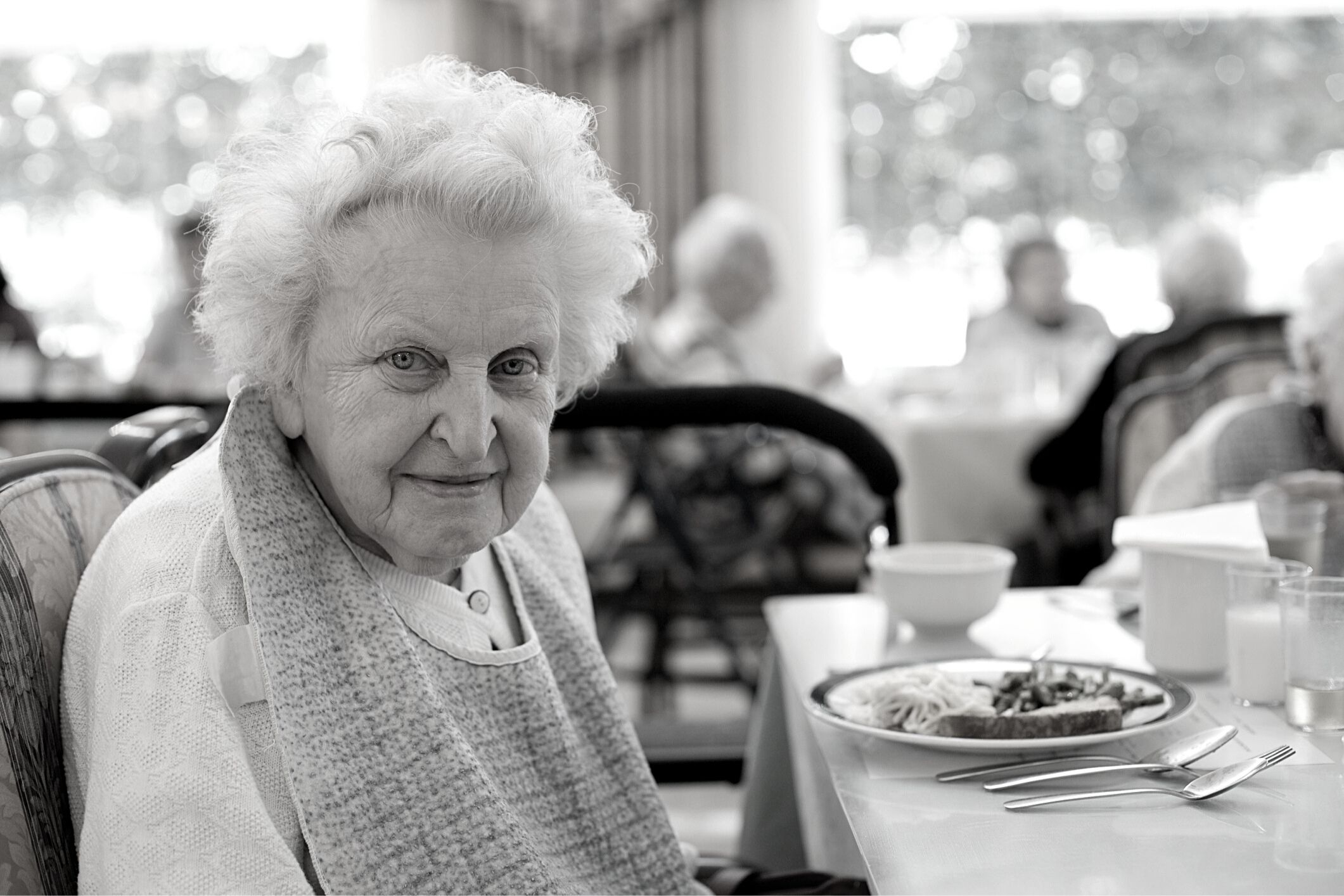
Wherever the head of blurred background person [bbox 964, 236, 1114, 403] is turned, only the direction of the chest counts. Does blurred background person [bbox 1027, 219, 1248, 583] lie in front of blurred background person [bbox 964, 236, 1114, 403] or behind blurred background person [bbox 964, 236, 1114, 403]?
in front

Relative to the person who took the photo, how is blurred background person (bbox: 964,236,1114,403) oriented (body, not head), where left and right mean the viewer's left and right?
facing the viewer

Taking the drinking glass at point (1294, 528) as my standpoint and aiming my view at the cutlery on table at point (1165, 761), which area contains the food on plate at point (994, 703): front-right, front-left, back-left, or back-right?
front-right

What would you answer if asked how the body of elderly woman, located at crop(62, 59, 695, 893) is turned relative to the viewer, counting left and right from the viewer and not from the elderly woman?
facing the viewer and to the right of the viewer

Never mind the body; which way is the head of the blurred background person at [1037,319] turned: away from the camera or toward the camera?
toward the camera

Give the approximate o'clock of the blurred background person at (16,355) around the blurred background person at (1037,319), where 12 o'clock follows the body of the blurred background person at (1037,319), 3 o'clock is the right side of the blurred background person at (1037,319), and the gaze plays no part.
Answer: the blurred background person at (16,355) is roughly at 2 o'clock from the blurred background person at (1037,319).

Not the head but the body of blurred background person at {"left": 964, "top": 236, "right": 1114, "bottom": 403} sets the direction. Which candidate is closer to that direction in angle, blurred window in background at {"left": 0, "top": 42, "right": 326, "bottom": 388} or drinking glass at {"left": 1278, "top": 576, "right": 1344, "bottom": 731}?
the drinking glass

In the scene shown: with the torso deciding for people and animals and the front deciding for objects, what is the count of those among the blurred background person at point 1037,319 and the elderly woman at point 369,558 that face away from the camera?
0

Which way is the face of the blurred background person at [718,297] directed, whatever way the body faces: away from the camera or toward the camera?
toward the camera

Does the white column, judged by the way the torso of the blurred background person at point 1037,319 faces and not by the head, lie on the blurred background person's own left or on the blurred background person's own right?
on the blurred background person's own right

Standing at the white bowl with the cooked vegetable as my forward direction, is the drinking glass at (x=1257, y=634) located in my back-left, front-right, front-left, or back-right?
front-left
